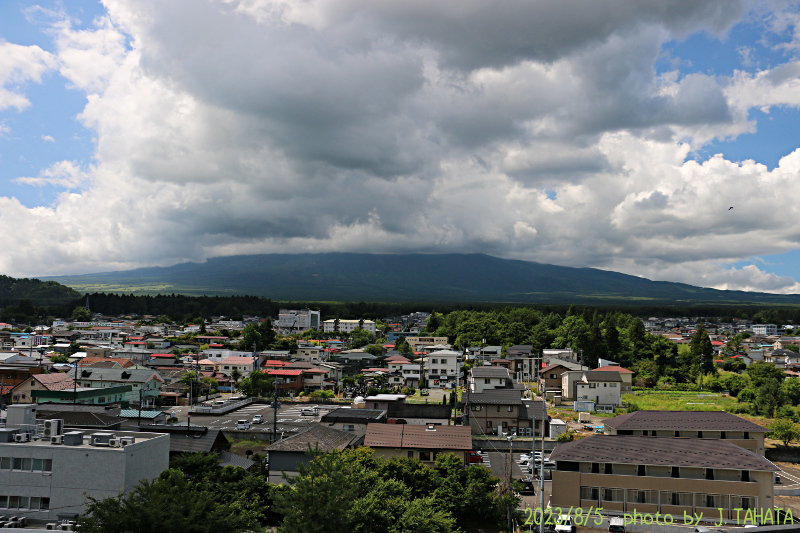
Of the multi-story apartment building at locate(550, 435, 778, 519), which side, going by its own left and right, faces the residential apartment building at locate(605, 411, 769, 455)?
back

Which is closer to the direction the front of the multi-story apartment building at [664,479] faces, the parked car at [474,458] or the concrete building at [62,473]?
the concrete building

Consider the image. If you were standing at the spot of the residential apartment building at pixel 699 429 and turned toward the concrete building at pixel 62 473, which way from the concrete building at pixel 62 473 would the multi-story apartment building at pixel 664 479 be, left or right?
left

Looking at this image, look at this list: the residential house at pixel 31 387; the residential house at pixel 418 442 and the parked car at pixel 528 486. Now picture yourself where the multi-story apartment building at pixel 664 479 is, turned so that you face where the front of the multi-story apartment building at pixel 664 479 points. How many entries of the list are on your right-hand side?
3

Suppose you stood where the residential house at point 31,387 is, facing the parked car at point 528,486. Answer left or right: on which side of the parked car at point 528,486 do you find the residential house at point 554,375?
left

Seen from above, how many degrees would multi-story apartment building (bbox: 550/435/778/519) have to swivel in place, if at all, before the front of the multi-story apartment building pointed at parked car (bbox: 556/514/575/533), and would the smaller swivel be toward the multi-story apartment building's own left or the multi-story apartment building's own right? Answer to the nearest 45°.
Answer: approximately 45° to the multi-story apartment building's own right

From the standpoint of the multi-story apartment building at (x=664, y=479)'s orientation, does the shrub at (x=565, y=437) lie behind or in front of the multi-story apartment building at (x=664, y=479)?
behind

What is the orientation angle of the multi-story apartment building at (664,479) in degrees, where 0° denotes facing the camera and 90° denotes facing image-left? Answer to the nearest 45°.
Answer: approximately 0°

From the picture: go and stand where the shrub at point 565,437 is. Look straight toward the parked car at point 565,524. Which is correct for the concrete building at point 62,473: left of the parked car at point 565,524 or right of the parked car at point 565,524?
right

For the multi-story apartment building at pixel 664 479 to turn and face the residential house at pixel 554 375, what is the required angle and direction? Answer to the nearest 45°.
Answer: approximately 180°

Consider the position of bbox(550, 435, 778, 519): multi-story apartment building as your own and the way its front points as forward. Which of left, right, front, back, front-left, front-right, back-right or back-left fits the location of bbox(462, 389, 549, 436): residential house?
back-right

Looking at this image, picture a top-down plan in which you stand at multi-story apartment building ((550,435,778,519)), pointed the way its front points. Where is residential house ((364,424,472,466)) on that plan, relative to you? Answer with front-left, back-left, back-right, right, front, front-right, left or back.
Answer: right

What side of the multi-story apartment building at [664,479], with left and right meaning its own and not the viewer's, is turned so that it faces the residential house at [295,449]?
right
